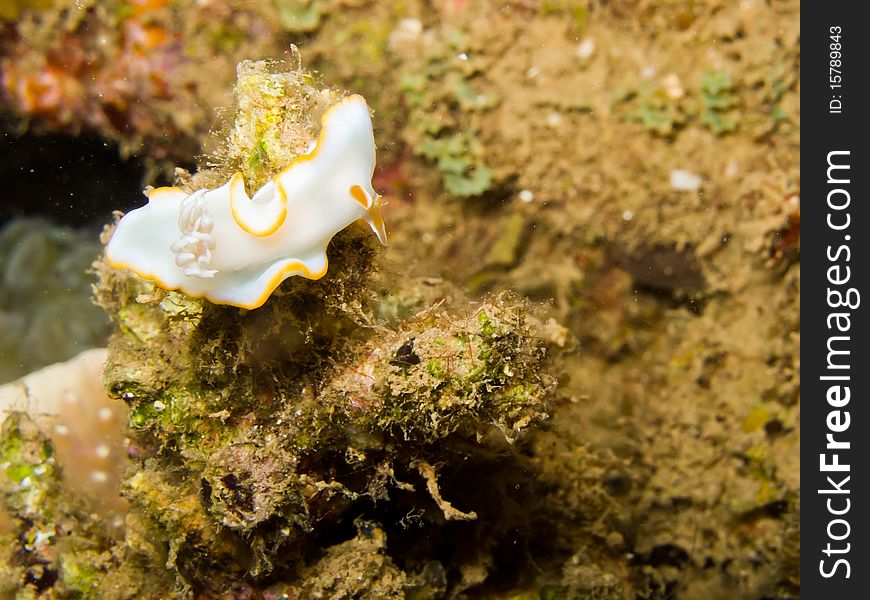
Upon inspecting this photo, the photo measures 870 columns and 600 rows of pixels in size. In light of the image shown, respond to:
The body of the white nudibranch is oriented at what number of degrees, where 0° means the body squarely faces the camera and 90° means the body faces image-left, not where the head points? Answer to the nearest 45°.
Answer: approximately 270°
